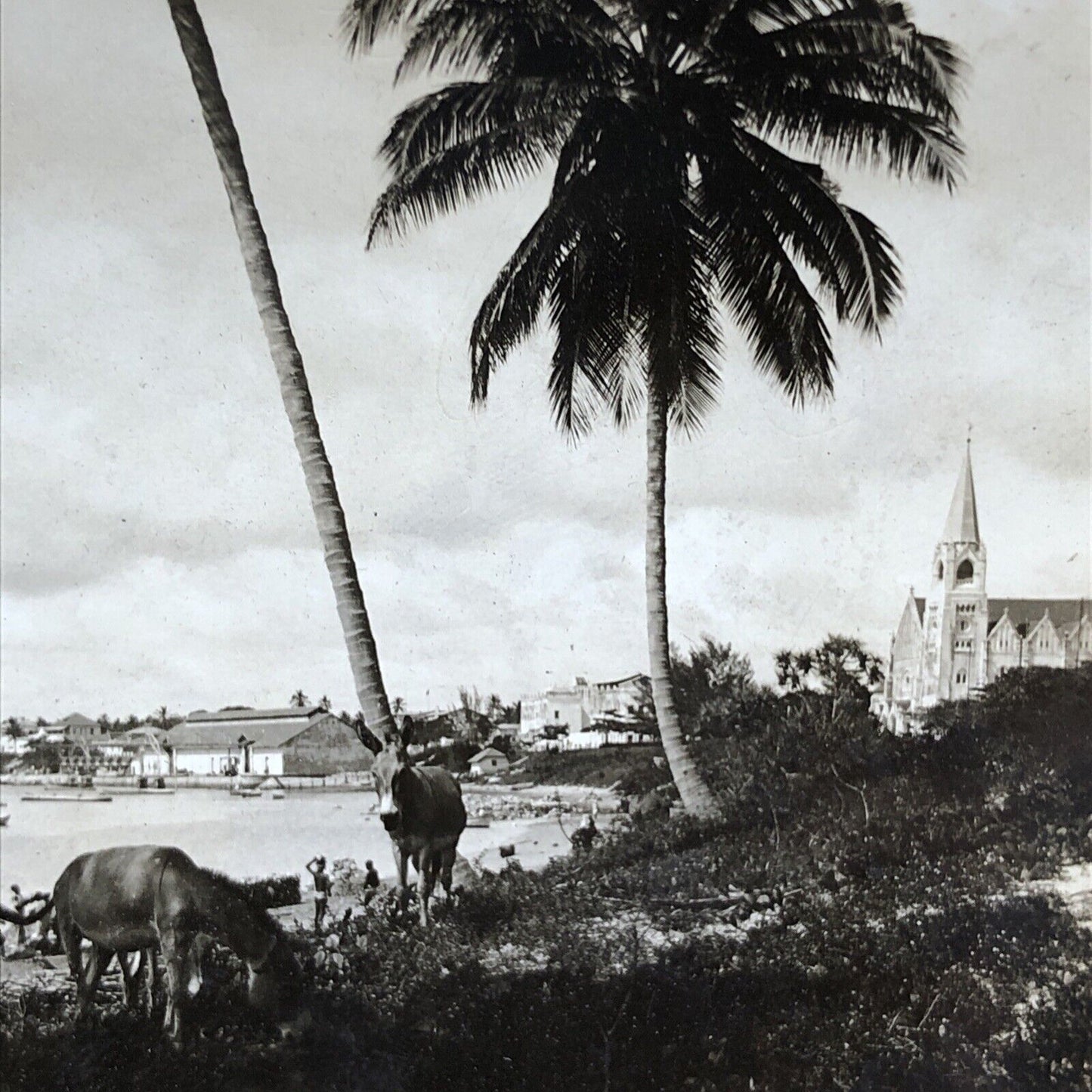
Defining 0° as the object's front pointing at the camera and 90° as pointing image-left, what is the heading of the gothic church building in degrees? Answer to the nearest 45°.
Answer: approximately 45°

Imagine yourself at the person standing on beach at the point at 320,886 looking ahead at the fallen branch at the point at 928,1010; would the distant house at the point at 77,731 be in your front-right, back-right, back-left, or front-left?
back-left
